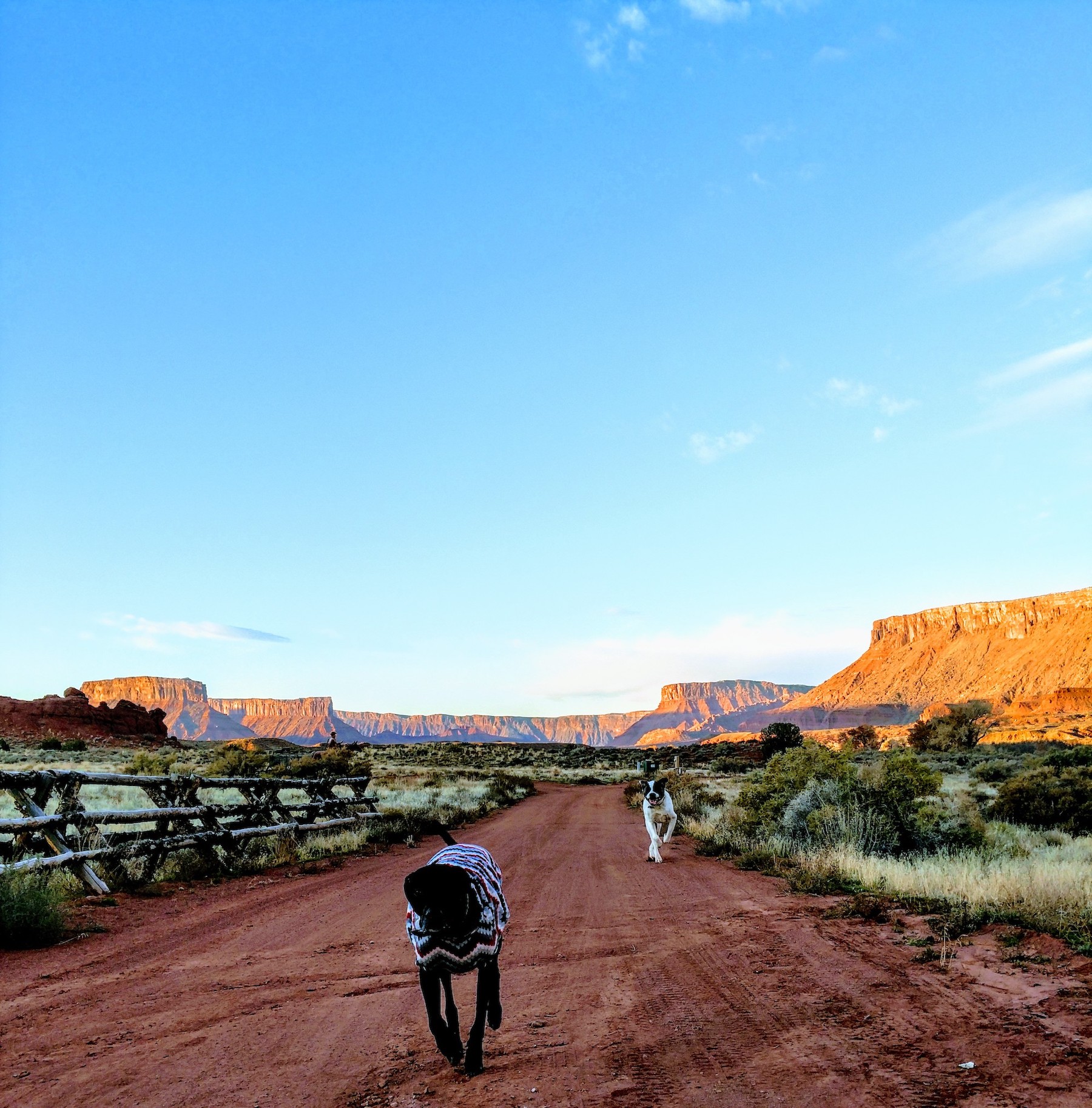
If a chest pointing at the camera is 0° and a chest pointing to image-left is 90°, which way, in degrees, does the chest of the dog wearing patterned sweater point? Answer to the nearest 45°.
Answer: approximately 0°

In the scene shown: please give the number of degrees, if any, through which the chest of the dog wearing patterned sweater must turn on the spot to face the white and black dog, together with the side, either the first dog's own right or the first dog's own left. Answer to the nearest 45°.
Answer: approximately 180°

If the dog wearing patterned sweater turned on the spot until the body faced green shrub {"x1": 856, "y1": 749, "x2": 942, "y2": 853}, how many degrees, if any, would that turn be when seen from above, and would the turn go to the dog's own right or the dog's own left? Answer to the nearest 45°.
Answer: approximately 135° to the dog's own left

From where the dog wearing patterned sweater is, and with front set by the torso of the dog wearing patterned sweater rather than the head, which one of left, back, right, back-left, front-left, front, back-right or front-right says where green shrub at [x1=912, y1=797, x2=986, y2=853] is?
back-left

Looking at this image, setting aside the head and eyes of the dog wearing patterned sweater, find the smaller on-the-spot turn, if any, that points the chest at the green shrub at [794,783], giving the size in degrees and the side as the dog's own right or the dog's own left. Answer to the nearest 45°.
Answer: approximately 135° to the dog's own left

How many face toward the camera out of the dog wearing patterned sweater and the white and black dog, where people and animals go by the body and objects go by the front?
2

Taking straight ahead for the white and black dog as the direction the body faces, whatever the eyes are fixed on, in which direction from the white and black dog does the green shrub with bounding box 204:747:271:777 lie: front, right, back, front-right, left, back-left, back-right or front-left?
back-right
